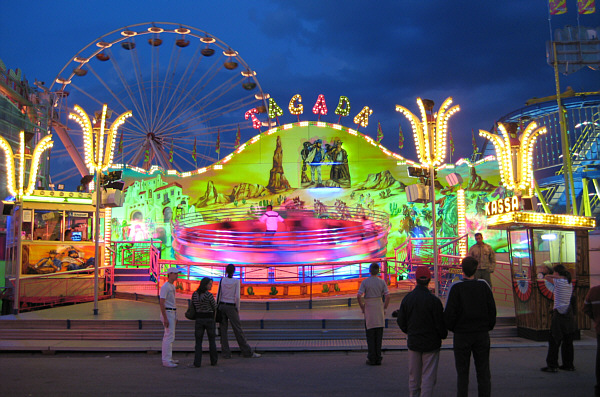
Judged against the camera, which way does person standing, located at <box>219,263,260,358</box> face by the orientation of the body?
away from the camera

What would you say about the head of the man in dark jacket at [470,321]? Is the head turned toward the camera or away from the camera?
away from the camera

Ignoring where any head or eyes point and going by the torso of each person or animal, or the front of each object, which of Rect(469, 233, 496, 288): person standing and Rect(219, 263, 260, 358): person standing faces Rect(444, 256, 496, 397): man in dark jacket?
Rect(469, 233, 496, 288): person standing

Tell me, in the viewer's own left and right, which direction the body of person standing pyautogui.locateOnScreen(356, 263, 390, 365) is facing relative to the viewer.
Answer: facing away from the viewer

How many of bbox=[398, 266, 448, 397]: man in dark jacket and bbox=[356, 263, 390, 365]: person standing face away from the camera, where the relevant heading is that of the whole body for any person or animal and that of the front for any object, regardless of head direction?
2

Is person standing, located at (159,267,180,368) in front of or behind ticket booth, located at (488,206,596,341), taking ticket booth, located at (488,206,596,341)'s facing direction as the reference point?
in front

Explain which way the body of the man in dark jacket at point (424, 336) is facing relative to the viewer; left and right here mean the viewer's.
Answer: facing away from the viewer

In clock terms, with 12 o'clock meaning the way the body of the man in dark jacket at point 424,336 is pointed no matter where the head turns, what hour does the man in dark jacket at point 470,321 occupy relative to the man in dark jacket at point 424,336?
the man in dark jacket at point 470,321 is roughly at 3 o'clock from the man in dark jacket at point 424,336.

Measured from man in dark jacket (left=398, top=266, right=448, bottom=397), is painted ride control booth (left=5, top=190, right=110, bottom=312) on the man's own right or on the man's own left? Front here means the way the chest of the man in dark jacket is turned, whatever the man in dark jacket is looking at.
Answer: on the man's own left

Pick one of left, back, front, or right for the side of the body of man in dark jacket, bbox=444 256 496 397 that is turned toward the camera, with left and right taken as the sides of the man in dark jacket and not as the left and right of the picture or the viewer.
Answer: back

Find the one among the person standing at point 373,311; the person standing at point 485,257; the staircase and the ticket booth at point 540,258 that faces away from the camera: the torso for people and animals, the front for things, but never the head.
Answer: the person standing at point 373,311

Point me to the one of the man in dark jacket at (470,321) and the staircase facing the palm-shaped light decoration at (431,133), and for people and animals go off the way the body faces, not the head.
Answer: the man in dark jacket

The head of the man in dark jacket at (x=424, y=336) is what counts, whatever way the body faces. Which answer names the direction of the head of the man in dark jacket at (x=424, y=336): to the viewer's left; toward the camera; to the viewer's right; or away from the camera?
away from the camera
